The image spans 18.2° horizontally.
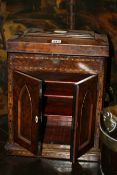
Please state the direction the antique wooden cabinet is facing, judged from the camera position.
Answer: facing the viewer
